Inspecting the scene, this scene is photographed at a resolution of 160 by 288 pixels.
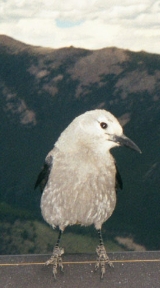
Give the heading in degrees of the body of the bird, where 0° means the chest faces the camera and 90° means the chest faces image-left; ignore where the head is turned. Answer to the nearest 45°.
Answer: approximately 0°
